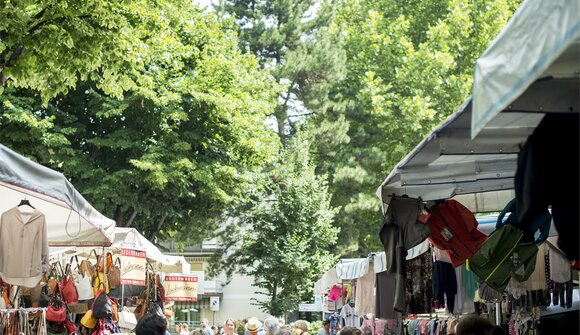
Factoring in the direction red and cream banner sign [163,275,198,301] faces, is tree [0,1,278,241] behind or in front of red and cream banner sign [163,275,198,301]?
behind

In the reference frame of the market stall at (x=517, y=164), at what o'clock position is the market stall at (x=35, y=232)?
the market stall at (x=35, y=232) is roughly at 1 o'clock from the market stall at (x=517, y=164).

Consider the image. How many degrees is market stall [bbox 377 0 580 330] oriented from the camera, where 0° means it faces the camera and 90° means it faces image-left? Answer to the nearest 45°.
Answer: approximately 90°

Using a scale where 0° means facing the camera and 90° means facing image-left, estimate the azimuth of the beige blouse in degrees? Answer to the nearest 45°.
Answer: approximately 0°

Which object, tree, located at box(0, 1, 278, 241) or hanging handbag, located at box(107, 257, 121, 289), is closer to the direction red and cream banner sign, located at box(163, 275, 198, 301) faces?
the hanging handbag
